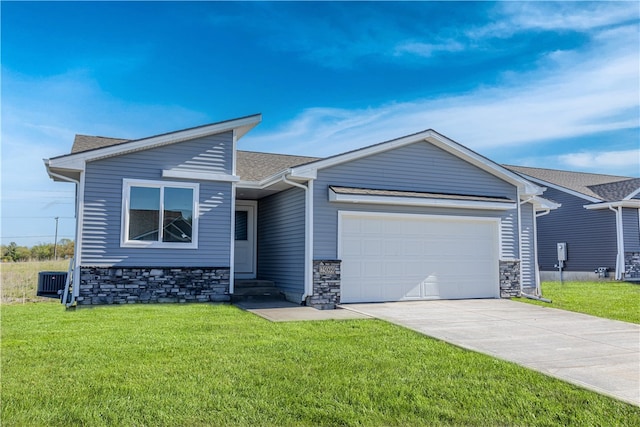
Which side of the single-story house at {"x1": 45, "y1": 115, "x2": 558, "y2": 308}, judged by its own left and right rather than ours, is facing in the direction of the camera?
front

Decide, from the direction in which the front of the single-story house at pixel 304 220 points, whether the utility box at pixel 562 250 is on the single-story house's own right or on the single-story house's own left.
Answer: on the single-story house's own left

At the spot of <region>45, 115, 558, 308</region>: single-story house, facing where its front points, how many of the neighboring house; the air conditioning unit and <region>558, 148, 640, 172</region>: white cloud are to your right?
1

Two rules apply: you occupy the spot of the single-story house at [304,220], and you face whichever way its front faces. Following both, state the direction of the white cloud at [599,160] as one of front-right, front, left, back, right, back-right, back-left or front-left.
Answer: back-left

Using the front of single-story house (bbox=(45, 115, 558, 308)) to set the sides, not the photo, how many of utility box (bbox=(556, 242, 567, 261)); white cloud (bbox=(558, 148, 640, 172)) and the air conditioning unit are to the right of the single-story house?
1

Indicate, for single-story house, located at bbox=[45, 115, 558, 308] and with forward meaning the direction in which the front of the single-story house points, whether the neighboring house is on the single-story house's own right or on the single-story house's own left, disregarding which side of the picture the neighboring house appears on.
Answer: on the single-story house's own left
